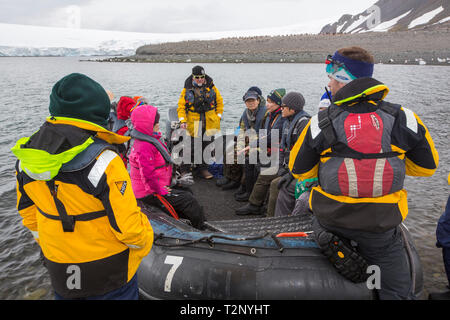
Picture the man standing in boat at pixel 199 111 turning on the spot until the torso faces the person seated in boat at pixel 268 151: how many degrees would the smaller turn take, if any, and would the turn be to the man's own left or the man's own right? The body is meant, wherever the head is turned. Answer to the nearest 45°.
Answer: approximately 45° to the man's own left

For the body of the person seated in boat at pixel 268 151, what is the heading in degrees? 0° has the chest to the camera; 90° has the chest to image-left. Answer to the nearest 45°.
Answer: approximately 90°

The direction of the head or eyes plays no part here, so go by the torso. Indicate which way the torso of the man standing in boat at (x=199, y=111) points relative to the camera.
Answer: toward the camera

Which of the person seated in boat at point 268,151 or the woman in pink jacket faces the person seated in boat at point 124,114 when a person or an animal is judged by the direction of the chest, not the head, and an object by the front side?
the person seated in boat at point 268,151

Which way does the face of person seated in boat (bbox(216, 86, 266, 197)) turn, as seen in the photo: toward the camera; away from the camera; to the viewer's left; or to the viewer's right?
toward the camera

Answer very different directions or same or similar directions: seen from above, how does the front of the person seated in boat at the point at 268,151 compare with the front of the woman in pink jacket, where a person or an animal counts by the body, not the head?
very different directions

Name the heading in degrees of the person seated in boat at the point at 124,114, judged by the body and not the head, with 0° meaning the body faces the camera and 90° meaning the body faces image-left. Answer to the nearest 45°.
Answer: approximately 270°

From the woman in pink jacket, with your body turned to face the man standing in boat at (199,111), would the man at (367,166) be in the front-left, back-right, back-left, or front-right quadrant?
back-right

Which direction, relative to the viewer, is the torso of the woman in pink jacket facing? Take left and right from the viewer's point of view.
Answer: facing to the right of the viewer

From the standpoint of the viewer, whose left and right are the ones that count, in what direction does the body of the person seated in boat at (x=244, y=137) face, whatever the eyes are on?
facing the viewer and to the left of the viewer

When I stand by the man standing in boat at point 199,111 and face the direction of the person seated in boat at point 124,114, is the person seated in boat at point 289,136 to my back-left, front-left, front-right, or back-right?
front-left

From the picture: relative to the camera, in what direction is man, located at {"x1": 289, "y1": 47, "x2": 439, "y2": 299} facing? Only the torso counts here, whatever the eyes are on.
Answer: away from the camera

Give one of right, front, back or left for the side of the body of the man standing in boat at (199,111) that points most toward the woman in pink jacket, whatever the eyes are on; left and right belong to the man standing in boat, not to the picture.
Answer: front

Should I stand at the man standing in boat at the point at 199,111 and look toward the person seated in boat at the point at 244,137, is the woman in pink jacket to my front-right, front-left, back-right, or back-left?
front-right

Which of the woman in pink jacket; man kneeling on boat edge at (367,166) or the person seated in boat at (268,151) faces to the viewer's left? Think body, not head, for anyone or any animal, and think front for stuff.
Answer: the person seated in boat
